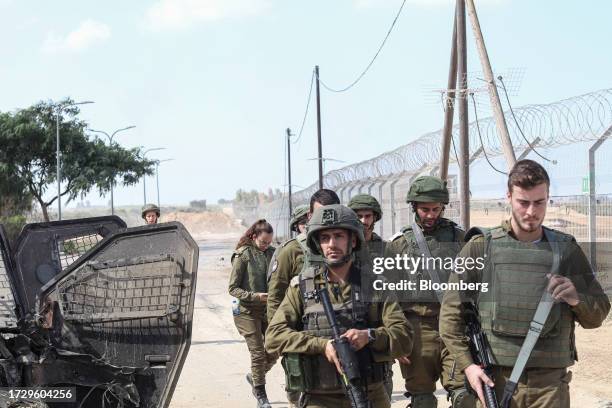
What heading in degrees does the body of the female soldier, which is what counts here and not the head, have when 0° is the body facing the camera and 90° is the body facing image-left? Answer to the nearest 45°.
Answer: approximately 315°

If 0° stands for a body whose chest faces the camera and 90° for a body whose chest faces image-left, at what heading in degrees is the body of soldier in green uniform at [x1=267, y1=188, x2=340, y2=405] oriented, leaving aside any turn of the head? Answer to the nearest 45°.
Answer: approximately 315°

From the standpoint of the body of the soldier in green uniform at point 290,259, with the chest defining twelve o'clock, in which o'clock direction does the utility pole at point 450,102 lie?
The utility pole is roughly at 8 o'clock from the soldier in green uniform.

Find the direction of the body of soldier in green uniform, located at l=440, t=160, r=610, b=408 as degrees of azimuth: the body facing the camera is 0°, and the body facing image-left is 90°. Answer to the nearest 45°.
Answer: approximately 0°

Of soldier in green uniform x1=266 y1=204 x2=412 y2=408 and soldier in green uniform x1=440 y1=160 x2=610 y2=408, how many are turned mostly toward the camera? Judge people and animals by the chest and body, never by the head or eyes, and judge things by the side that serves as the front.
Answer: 2

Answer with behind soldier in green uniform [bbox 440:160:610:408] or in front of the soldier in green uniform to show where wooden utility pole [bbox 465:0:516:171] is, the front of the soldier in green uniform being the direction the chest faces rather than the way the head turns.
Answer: behind

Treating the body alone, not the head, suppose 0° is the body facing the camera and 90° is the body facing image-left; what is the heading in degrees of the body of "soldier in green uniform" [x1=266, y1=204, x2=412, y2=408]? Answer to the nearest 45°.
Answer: approximately 0°

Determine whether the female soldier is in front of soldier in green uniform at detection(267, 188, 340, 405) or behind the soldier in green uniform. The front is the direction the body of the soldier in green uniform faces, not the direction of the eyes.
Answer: behind

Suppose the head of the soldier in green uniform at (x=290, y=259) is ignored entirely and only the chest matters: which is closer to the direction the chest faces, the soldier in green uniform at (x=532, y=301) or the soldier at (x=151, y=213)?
the soldier in green uniform

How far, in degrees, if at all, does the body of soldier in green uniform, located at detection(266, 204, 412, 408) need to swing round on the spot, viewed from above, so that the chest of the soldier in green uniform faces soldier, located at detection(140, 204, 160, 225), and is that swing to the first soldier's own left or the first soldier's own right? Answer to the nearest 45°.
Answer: approximately 180°
